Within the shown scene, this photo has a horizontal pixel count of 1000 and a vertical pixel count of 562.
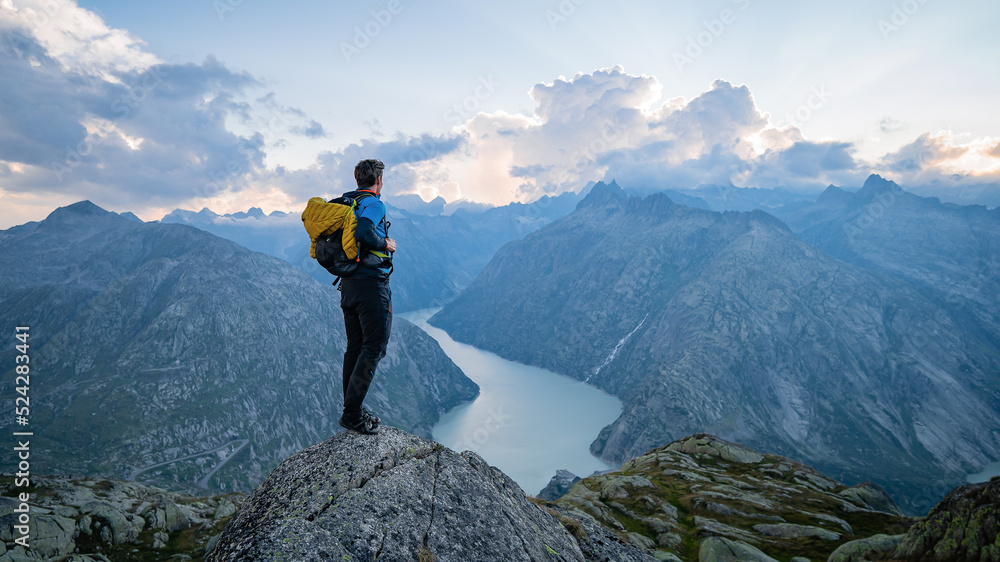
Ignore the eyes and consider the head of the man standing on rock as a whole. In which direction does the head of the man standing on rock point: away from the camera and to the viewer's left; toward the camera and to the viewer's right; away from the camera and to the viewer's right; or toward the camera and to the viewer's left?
away from the camera and to the viewer's right

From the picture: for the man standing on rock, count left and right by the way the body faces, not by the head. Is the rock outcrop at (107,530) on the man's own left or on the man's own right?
on the man's own left

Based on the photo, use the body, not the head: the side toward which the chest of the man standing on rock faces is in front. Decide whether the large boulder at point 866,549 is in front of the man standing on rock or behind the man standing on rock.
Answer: in front

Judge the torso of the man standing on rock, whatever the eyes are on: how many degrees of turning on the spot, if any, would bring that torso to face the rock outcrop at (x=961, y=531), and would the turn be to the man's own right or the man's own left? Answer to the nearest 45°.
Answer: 0° — they already face it

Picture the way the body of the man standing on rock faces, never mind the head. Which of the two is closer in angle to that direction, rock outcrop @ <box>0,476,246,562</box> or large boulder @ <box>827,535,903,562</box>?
the large boulder
